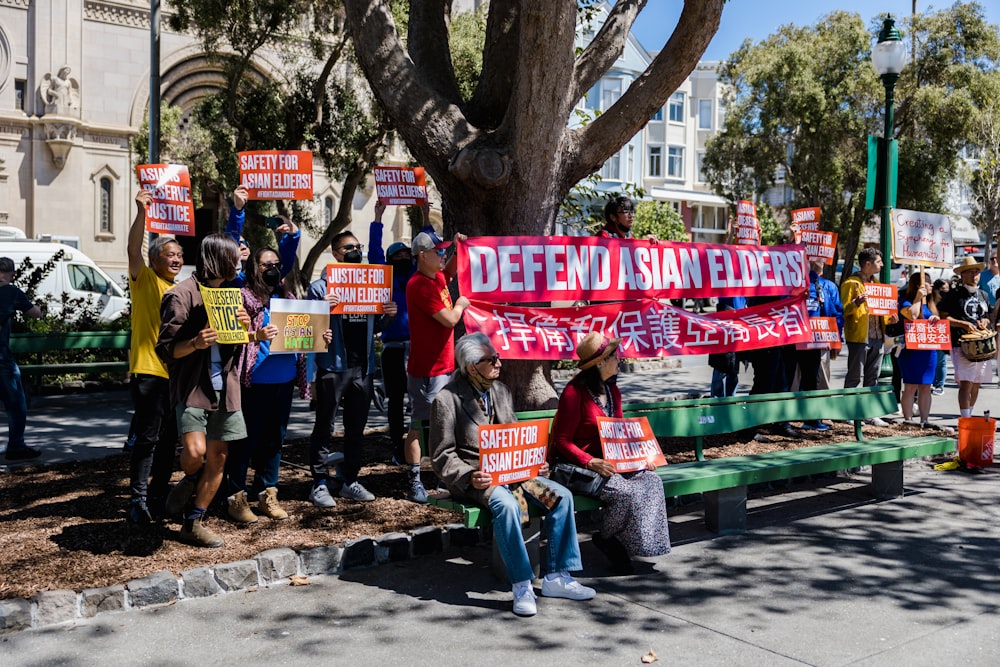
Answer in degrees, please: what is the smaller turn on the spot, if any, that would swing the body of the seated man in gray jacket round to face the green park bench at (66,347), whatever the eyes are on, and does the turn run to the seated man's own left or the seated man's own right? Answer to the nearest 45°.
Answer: approximately 180°

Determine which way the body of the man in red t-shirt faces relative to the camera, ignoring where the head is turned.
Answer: to the viewer's right

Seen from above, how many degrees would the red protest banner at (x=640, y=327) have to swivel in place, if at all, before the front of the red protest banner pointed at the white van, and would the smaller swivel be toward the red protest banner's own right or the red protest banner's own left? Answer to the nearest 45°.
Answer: approximately 135° to the red protest banner's own right

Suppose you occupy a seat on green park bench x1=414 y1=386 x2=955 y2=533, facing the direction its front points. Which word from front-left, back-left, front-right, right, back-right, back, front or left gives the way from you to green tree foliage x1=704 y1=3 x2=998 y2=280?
back-left

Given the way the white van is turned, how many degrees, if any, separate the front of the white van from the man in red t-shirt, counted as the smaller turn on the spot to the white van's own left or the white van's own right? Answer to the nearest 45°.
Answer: approximately 90° to the white van's own right

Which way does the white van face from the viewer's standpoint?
to the viewer's right

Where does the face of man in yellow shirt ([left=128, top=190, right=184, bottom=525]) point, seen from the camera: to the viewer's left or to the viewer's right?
to the viewer's right

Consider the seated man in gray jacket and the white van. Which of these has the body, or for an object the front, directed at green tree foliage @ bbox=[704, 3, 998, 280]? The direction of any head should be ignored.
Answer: the white van

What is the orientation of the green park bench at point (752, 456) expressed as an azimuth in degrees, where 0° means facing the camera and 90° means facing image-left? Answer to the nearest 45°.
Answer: approximately 315°

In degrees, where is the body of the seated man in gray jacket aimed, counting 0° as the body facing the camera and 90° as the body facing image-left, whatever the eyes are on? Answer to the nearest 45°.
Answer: approximately 315°

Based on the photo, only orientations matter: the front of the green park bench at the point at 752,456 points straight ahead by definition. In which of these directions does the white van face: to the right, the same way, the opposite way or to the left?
to the left

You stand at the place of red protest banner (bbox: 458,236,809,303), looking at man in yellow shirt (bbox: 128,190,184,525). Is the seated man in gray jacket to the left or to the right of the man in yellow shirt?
left
